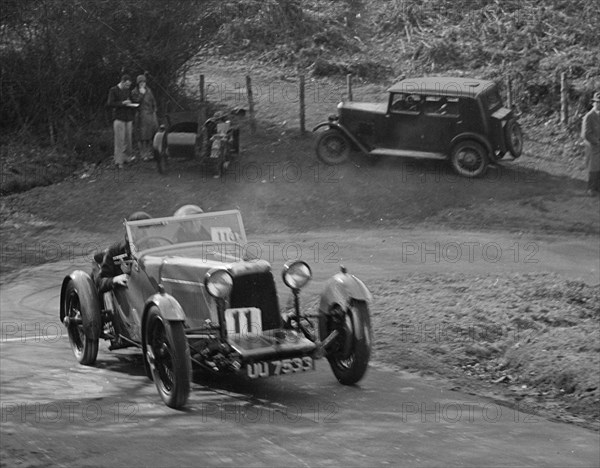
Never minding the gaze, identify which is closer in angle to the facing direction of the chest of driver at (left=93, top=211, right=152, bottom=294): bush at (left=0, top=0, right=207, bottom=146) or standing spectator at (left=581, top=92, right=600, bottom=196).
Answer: the standing spectator

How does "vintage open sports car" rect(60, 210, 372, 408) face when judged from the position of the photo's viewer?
facing the viewer and to the right of the viewer

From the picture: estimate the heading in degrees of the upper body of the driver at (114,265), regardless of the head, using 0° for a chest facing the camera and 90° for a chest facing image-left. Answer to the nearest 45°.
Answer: approximately 315°

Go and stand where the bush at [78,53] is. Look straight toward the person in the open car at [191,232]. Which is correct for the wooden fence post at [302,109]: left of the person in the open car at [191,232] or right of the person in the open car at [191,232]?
left

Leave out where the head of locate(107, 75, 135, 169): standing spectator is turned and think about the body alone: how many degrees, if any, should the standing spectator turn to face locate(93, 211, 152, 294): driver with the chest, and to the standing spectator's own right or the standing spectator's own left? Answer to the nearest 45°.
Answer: approximately 45° to the standing spectator's own right

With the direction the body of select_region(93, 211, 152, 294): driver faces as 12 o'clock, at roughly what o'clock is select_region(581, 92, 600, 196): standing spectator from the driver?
The standing spectator is roughly at 9 o'clock from the driver.

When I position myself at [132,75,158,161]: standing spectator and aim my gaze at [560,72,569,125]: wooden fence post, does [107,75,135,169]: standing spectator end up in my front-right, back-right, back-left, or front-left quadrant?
back-right

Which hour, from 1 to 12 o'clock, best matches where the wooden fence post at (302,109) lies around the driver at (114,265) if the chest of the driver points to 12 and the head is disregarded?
The wooden fence post is roughly at 8 o'clock from the driver.

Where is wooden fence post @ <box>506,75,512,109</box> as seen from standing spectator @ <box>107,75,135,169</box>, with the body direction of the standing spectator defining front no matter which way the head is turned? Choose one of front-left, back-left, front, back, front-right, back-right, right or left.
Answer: front-left

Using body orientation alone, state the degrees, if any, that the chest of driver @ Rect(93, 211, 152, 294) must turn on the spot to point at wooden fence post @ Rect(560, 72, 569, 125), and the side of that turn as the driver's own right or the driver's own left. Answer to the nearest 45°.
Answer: approximately 90° to the driver's own left

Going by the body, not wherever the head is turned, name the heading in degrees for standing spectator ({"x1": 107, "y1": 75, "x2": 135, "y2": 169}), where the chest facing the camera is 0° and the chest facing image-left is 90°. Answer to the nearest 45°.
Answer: approximately 315°

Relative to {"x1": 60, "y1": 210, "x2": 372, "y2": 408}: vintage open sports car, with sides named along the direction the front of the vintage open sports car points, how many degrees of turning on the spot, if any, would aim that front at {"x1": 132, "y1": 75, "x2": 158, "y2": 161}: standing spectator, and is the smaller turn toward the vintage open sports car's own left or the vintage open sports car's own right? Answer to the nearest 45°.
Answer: approximately 135° to the vintage open sports car's own left

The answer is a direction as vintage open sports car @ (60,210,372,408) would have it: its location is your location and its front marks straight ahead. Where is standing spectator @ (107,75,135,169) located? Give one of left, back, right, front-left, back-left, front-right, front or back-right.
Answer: back-left

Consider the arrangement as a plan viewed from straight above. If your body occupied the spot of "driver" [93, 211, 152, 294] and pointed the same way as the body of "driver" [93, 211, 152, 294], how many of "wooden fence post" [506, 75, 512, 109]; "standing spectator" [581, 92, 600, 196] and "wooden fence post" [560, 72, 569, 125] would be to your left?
3
